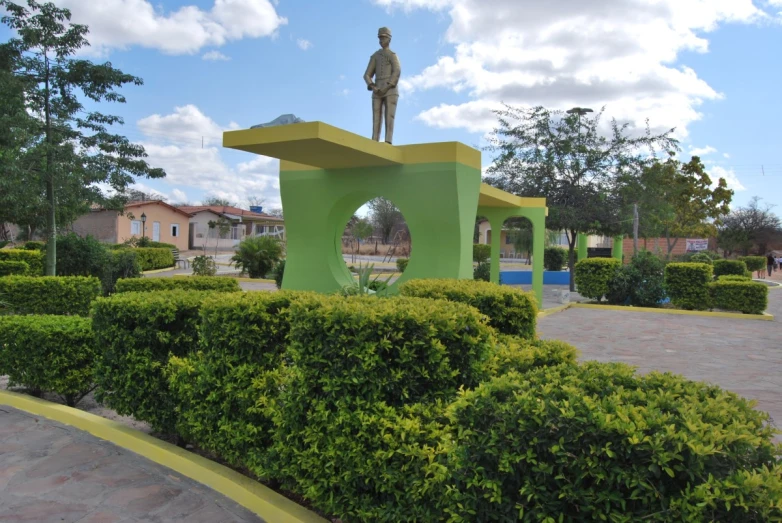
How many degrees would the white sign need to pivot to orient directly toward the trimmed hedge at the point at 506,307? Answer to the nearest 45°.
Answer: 0° — it already faces it

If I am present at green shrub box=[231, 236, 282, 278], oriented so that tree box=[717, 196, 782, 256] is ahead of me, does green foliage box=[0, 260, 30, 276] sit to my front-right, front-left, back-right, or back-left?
back-right

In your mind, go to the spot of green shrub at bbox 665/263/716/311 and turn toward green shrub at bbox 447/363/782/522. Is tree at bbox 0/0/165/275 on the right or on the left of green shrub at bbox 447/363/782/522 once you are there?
right

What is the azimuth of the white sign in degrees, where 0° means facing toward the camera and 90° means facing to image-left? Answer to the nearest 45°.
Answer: approximately 0°

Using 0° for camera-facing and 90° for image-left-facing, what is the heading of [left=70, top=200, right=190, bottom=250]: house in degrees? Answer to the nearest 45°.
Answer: approximately 315°

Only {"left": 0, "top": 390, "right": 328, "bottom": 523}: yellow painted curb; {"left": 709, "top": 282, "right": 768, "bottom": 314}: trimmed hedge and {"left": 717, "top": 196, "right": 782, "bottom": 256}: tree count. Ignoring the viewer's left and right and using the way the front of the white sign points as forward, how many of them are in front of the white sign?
2

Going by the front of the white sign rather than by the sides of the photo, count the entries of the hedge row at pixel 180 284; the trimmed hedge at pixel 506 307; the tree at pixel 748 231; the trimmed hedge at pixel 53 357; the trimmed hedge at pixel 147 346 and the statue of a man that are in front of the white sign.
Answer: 5
